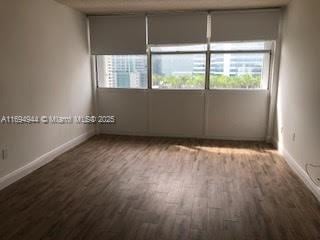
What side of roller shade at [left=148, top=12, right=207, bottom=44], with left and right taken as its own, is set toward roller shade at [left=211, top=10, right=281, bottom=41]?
left

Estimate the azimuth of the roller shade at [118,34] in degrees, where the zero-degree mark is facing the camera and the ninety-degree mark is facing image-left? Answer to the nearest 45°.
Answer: approximately 0°

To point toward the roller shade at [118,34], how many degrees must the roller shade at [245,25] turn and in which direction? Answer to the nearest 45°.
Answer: approximately 90° to its right

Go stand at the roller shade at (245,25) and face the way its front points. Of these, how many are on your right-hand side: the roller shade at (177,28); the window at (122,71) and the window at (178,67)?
3

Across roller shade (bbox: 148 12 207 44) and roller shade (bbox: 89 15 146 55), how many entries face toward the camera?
2

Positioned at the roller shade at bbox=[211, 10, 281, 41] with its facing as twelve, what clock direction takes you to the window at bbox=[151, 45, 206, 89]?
The window is roughly at 3 o'clock from the roller shade.

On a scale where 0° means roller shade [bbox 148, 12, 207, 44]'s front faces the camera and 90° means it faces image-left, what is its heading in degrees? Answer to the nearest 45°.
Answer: approximately 0°

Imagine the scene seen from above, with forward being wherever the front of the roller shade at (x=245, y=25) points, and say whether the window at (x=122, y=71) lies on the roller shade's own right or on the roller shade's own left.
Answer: on the roller shade's own right

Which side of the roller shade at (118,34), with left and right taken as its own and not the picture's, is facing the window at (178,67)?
left
